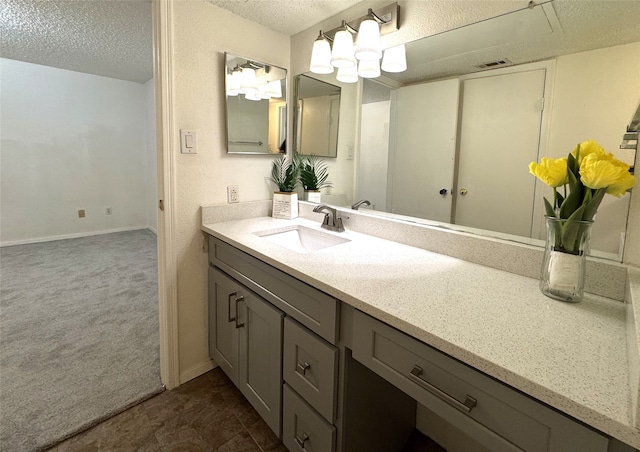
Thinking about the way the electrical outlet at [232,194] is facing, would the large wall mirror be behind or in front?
in front

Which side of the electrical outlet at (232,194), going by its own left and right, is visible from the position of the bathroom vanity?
front

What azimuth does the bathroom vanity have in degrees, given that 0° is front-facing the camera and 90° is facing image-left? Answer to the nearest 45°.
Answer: approximately 45°

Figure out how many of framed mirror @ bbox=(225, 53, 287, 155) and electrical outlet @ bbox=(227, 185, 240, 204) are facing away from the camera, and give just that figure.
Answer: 0

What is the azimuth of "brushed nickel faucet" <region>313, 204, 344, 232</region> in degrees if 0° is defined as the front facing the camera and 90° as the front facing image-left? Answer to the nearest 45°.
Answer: approximately 45°

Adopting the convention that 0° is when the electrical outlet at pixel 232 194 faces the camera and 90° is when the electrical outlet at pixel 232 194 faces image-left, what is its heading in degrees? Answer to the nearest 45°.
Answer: approximately 315°

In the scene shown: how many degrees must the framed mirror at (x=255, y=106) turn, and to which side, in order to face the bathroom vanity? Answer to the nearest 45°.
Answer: approximately 45° to its right

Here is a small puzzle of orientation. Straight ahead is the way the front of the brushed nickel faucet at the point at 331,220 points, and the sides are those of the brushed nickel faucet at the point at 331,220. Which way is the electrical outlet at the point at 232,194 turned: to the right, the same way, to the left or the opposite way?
to the left

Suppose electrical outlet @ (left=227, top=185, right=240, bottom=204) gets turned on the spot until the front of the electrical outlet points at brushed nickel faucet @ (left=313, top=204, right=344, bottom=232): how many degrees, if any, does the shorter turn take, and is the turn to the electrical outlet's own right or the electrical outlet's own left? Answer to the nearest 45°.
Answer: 0° — it already faces it
